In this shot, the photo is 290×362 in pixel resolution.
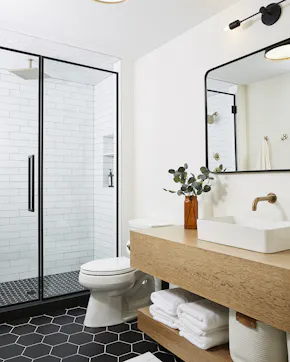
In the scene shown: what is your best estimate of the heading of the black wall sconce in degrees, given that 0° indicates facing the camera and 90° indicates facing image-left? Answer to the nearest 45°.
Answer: approximately 45°

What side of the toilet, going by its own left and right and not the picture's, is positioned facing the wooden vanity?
left

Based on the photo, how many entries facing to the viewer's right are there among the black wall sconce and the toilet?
0

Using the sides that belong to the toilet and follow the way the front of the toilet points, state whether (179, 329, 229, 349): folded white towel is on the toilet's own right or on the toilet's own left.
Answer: on the toilet's own left

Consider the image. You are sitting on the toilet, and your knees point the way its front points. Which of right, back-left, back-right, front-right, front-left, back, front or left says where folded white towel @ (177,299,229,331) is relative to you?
left

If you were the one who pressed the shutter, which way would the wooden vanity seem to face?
facing the viewer and to the left of the viewer

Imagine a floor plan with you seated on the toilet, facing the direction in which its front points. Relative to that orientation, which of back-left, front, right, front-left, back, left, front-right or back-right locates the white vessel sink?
left

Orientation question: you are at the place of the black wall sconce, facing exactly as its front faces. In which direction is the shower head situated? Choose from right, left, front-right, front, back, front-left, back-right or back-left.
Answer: front-right

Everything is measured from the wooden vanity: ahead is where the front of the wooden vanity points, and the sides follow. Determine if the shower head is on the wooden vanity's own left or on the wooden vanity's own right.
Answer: on the wooden vanity's own right

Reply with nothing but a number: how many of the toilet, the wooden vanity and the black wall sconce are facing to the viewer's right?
0
